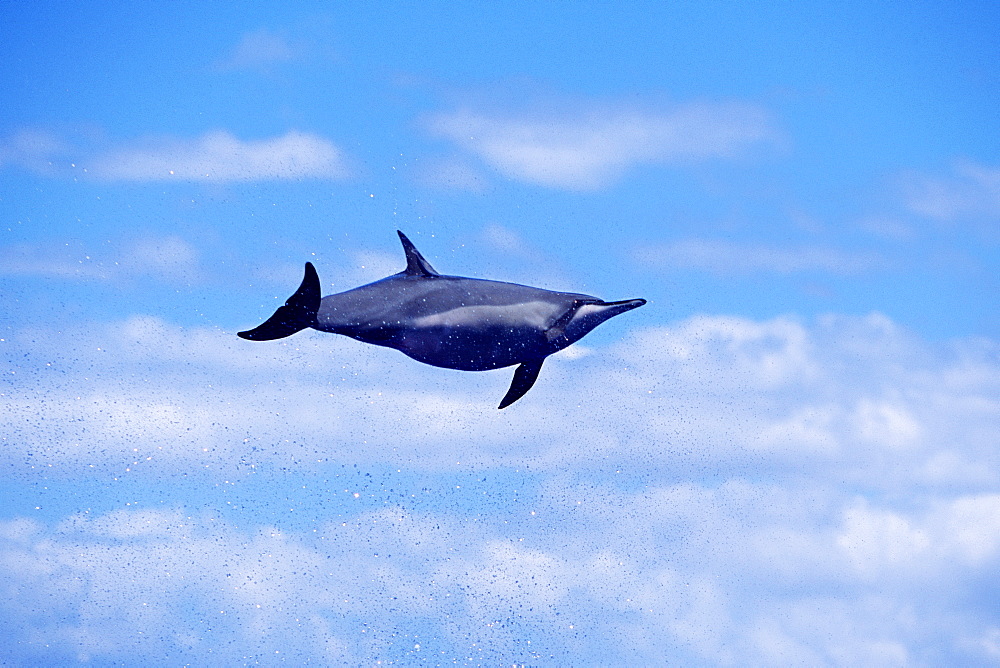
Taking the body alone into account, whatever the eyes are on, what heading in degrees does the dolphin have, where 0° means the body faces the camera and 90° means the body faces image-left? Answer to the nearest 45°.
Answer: approximately 270°
